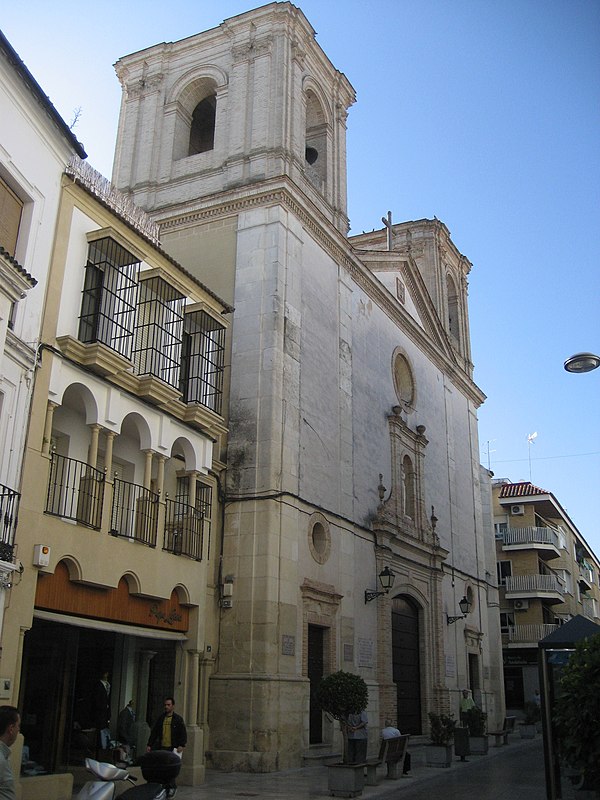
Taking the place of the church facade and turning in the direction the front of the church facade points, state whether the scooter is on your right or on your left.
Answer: on your right

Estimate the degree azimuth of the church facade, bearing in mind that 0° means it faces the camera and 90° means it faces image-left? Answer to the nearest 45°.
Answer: approximately 315°

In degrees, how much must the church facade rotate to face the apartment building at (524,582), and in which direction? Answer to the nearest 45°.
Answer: approximately 90° to its left

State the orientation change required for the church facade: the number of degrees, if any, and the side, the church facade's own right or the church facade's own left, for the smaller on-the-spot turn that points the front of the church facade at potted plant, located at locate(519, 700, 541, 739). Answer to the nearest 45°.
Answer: approximately 90° to the church facade's own left

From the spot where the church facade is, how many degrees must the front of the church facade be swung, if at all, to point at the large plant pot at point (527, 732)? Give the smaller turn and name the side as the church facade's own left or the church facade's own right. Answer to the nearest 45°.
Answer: approximately 90° to the church facade's own left
